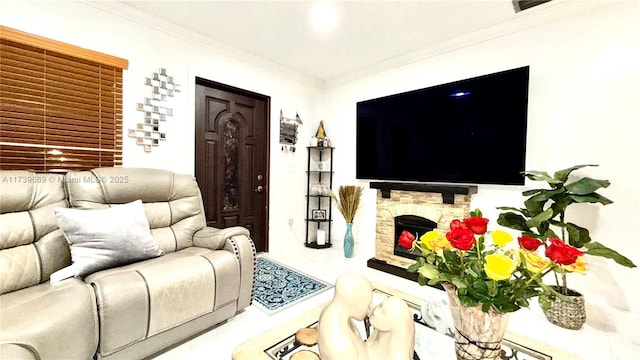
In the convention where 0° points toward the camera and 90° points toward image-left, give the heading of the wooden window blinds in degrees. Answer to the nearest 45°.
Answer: approximately 315°

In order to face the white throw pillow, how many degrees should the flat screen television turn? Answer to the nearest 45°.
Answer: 0° — it already faces it

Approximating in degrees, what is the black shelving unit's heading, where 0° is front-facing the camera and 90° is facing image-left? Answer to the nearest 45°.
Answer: approximately 0°

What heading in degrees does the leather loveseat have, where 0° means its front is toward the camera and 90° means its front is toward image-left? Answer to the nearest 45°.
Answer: approximately 315°

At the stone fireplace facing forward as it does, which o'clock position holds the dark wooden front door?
The dark wooden front door is roughly at 1 o'clock from the stone fireplace.

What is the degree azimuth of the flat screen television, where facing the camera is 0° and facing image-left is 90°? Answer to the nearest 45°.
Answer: approximately 45°
